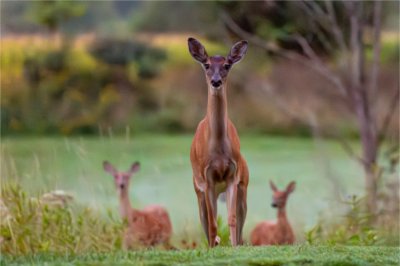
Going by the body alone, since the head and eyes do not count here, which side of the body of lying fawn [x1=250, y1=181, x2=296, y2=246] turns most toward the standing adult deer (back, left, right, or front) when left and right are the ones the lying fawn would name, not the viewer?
right

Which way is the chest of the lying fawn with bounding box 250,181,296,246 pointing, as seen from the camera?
to the viewer's right

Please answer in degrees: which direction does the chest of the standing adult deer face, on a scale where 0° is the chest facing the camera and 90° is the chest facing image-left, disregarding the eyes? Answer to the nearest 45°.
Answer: approximately 0°

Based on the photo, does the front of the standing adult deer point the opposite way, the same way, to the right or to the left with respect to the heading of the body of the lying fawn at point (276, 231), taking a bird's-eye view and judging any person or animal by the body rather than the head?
to the right

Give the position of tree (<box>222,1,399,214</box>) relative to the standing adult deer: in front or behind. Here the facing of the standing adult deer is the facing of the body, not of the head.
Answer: behind

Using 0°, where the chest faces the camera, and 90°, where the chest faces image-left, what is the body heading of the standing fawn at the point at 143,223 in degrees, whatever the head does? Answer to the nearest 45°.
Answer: approximately 45°

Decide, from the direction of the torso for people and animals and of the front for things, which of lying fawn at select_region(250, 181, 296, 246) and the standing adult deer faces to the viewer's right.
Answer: the lying fawn

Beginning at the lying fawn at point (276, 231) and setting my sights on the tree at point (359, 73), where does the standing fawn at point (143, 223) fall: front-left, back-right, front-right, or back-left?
back-left

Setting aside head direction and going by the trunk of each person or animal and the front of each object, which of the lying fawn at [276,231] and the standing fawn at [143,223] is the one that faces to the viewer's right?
the lying fawn at [276,231]

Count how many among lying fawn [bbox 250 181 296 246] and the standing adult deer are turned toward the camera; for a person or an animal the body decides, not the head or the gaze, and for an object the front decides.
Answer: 1
